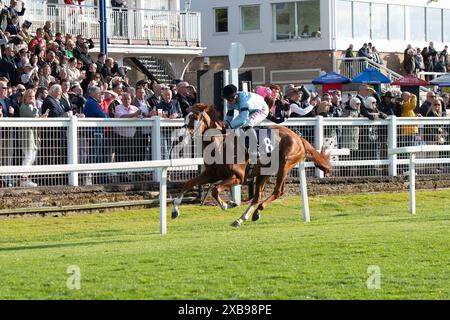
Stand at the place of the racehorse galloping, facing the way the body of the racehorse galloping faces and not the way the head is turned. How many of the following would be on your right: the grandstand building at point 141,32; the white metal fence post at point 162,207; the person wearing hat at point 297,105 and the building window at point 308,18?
3

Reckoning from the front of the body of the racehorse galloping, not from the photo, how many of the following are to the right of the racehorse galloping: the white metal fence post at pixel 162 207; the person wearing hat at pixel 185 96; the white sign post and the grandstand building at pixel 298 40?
3

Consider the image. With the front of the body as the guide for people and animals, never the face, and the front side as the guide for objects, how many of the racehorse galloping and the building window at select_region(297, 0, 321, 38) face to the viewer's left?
1

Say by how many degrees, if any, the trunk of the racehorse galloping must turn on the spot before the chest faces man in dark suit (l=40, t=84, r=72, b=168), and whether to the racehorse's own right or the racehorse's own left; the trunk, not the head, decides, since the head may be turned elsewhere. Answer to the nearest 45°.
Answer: approximately 45° to the racehorse's own right

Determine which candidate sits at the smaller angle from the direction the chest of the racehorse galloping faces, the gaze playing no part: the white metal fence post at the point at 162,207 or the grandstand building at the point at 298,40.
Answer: the white metal fence post

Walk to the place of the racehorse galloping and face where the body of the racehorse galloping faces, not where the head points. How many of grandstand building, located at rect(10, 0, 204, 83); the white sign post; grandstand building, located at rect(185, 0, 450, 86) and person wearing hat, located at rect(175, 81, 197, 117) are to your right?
4

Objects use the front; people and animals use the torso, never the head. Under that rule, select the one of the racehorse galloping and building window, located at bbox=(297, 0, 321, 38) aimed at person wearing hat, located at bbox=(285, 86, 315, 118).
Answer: the building window

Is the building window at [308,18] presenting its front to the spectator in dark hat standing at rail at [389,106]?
yes

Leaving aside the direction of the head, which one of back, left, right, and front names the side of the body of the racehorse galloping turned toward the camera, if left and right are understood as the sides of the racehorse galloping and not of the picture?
left

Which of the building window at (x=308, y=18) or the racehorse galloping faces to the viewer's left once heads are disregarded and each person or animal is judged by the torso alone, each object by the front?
the racehorse galloping

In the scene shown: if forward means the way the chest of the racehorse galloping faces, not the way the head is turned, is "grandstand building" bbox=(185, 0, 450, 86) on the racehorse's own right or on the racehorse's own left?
on the racehorse's own right

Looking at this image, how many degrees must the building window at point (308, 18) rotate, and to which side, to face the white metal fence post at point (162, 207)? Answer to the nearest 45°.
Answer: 0° — it already faces it

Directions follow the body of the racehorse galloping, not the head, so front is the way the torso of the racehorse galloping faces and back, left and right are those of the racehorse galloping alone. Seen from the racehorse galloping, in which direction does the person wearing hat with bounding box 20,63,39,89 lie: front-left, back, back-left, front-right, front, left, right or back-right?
front-right

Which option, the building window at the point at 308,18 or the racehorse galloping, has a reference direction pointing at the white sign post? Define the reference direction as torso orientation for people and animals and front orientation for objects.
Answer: the building window

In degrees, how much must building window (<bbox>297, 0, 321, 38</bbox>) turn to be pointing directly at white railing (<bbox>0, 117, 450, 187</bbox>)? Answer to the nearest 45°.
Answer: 0° — it already faces it
